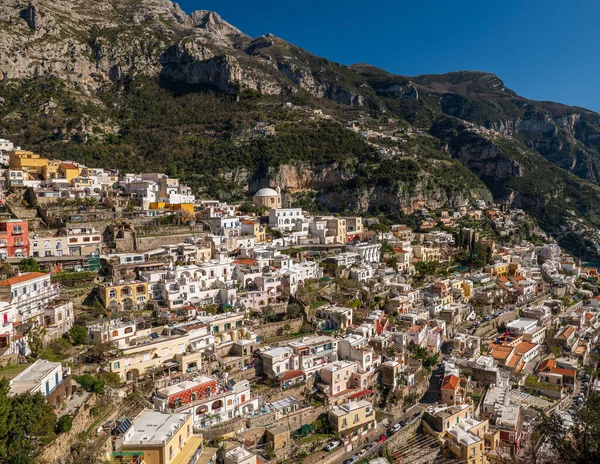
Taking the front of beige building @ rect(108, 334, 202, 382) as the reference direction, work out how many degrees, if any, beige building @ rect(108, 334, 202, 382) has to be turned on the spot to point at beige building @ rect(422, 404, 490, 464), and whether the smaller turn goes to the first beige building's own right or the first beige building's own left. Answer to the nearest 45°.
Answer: approximately 45° to the first beige building's own left

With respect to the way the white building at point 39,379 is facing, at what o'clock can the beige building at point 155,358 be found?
The beige building is roughly at 9 o'clock from the white building.

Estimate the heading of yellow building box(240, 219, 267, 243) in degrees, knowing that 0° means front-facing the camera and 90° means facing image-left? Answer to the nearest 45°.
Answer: approximately 315°

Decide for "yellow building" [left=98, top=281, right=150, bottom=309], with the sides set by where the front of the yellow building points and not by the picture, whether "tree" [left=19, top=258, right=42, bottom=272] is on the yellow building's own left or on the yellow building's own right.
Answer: on the yellow building's own right

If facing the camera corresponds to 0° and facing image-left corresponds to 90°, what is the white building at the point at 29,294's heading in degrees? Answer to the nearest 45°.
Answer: approximately 315°

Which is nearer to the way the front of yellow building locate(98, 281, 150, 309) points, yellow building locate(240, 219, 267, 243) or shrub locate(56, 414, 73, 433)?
the shrub

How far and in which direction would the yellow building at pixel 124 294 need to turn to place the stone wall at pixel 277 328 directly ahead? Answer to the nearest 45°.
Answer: approximately 90° to its left
